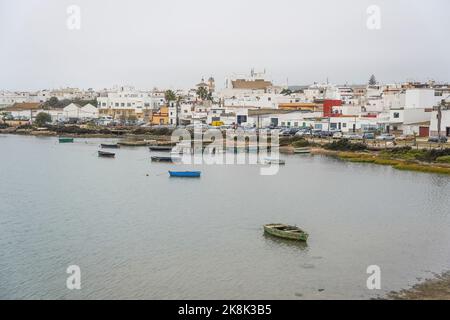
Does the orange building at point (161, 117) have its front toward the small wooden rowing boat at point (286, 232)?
yes

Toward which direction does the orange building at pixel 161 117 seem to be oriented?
toward the camera

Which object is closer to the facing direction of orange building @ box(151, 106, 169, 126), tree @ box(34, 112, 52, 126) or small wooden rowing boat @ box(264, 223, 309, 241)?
the small wooden rowing boat
